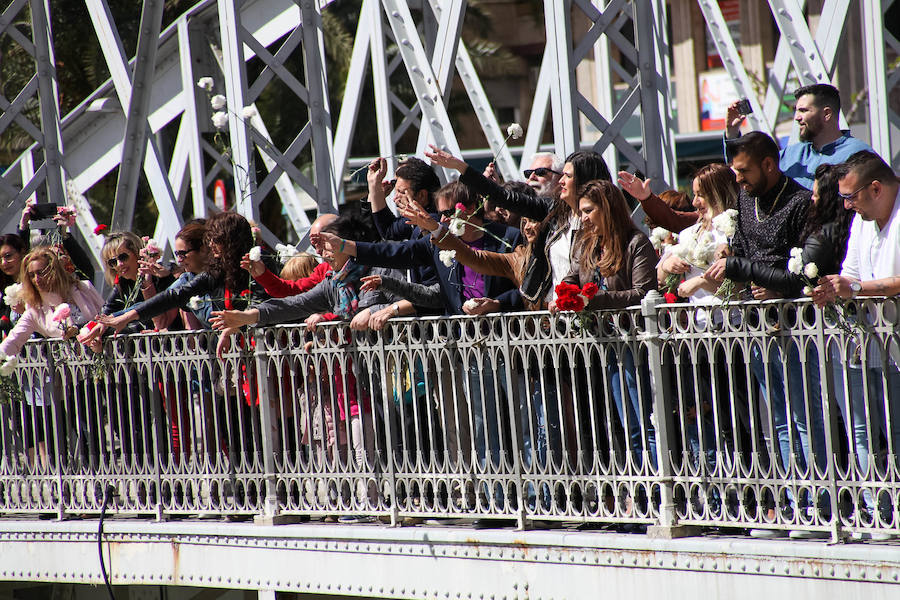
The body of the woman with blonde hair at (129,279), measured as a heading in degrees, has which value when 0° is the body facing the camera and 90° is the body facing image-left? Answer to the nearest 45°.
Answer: approximately 45°

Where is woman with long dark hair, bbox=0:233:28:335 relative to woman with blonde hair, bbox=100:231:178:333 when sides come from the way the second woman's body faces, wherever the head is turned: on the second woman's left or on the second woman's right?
on the second woman's right

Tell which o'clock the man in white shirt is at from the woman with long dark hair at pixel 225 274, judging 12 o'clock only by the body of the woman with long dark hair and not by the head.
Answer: The man in white shirt is roughly at 9 o'clock from the woman with long dark hair.

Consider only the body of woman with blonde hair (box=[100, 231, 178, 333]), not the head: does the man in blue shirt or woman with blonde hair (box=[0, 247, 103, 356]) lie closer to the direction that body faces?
the woman with blonde hair

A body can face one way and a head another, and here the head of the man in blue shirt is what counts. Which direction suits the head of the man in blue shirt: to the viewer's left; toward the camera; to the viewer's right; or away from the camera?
to the viewer's left

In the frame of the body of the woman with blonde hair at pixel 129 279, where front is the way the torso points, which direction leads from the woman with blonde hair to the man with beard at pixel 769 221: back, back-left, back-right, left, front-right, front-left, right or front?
left

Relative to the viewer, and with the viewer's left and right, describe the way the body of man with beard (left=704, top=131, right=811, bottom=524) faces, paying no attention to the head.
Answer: facing the viewer and to the left of the viewer

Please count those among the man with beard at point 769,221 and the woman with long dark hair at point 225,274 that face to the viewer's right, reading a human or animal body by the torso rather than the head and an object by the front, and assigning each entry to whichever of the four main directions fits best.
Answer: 0

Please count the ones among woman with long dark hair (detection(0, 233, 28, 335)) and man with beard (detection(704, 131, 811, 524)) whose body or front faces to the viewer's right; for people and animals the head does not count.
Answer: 0

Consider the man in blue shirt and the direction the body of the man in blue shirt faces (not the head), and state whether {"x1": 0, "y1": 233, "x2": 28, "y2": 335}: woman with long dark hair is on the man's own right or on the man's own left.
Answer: on the man's own right

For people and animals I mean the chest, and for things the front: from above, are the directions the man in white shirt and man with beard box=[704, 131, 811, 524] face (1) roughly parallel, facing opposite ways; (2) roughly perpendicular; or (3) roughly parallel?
roughly parallel

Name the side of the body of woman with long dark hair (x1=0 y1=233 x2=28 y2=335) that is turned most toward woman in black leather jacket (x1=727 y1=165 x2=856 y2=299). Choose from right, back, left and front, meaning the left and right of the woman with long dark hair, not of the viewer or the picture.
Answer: left

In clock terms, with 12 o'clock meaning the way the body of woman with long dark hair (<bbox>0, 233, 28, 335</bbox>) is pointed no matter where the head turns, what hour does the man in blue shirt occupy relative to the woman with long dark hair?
The man in blue shirt is roughly at 9 o'clock from the woman with long dark hair.

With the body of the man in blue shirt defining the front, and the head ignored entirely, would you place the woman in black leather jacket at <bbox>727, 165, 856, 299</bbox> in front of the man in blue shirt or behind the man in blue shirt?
in front

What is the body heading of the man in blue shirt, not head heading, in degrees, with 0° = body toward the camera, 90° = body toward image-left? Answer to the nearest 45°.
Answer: approximately 45°

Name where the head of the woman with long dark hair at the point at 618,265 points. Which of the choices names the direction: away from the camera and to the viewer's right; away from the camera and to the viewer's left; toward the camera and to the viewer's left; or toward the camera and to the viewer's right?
toward the camera and to the viewer's left
